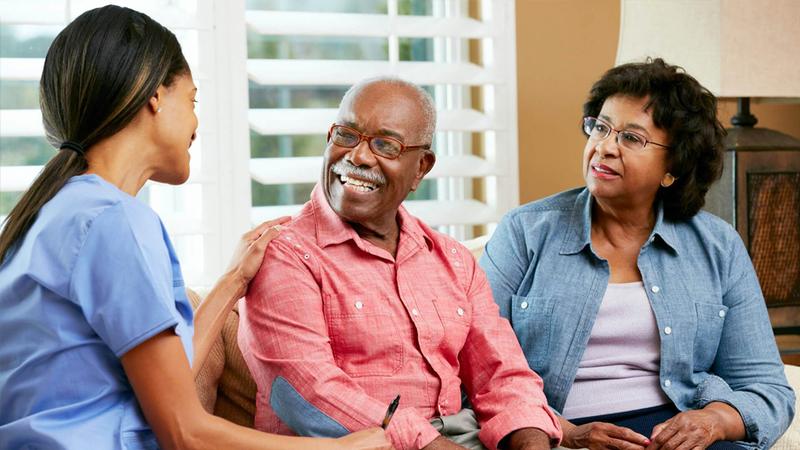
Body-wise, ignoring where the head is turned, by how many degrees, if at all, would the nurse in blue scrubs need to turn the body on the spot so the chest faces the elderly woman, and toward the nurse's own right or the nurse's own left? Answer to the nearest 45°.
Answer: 0° — they already face them

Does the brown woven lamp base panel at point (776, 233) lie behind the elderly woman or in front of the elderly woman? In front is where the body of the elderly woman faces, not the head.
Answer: behind

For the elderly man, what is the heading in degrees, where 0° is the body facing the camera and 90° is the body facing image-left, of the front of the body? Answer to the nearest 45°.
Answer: approximately 315°

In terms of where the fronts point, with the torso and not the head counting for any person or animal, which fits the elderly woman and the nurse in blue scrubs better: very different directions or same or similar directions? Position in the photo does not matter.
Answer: very different directions

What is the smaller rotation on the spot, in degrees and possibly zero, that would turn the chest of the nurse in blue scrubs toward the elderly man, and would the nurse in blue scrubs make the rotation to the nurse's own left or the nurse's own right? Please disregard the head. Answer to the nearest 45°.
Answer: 0° — they already face them

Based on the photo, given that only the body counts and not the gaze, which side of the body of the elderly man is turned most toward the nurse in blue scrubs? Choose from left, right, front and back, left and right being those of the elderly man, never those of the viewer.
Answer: right

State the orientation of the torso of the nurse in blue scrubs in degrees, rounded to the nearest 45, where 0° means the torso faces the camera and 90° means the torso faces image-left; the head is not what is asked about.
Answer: approximately 225°

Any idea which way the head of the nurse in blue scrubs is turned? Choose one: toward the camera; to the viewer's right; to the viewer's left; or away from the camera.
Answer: to the viewer's right

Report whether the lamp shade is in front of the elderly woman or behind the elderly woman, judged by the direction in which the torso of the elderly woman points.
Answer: behind

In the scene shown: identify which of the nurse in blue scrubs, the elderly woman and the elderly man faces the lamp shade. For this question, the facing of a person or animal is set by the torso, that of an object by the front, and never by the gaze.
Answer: the nurse in blue scrubs

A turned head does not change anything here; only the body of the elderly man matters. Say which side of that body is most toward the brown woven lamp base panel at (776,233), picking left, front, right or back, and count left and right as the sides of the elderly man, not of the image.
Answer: left

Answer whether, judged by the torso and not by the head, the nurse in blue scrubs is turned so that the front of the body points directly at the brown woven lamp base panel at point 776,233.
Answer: yes
